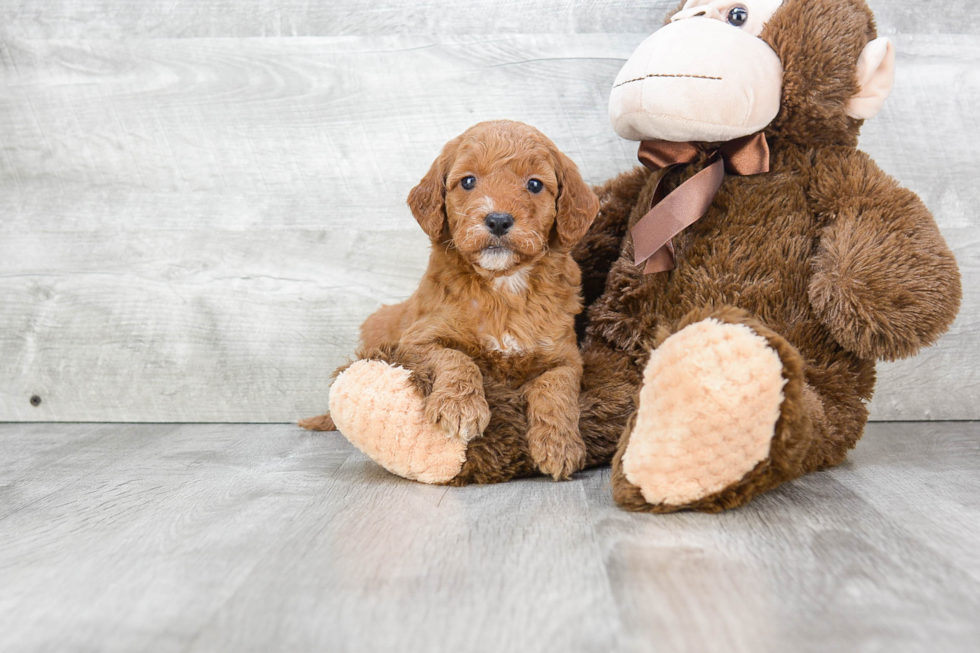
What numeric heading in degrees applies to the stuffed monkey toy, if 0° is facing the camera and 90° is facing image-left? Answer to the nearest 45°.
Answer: approximately 45°
